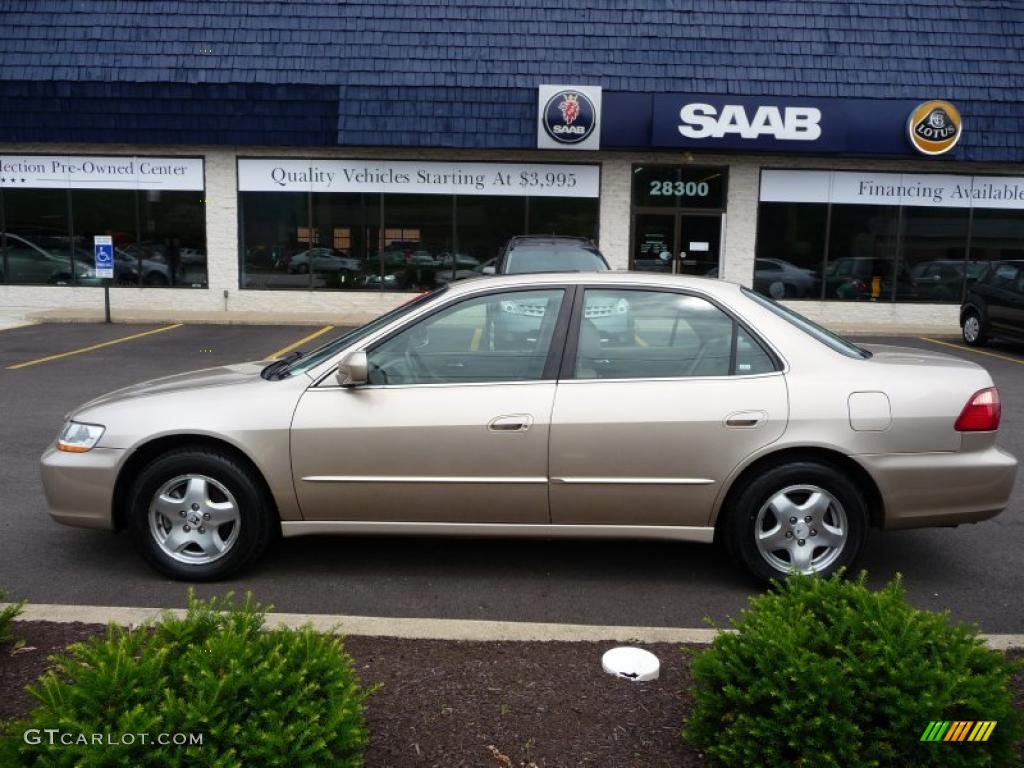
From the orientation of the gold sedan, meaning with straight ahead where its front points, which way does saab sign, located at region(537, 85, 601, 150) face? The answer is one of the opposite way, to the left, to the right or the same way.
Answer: to the left

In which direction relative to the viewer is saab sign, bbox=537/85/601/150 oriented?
toward the camera

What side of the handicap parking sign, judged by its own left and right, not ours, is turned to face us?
front

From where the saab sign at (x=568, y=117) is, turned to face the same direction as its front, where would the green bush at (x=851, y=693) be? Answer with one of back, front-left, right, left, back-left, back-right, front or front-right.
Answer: front

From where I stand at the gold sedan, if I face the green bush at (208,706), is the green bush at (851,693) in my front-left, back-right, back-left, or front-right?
front-left

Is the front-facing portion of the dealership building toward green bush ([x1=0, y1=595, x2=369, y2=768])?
yes

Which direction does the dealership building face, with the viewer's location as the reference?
facing the viewer

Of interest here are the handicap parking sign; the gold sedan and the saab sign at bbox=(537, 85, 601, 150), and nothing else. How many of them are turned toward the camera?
2

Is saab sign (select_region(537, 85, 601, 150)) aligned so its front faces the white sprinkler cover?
yes

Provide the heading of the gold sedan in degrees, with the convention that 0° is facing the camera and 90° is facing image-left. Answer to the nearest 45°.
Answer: approximately 90°

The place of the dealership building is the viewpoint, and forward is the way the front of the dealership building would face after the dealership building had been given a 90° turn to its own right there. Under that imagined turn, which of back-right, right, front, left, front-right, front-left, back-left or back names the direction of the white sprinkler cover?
left

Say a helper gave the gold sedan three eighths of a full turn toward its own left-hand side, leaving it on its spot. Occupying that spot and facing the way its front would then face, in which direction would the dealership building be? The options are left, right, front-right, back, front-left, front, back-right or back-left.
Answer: back-left

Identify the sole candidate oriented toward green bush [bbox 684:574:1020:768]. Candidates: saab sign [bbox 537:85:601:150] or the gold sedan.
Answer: the saab sign

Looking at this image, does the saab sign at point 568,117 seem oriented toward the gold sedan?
yes
